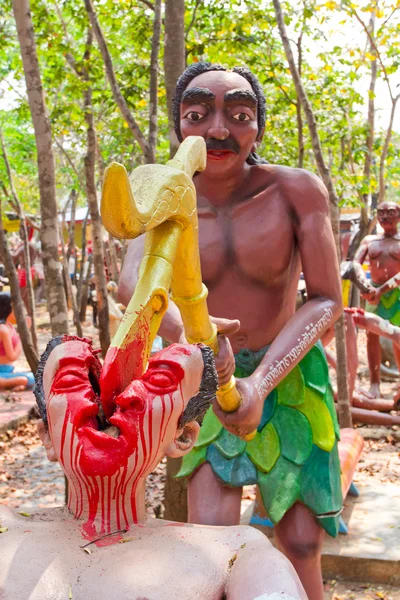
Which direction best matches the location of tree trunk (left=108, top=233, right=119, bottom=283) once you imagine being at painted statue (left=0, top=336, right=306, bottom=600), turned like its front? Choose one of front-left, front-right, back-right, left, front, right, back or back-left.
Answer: back

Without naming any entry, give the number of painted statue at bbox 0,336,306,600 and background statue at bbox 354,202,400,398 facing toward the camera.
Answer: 2

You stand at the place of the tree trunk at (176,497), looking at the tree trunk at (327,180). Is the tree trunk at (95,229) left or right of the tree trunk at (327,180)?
left

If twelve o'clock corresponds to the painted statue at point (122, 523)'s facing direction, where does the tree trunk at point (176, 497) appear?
The tree trunk is roughly at 6 o'clock from the painted statue.

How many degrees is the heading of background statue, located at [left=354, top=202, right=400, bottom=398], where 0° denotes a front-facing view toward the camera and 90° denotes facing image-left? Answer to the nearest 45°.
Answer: approximately 0°

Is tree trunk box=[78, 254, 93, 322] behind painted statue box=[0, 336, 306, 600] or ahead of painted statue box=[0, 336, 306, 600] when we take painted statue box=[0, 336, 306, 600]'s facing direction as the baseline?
behind

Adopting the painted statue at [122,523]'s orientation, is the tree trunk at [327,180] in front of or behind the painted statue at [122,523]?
behind

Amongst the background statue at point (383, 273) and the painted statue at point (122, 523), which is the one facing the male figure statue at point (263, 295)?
the background statue

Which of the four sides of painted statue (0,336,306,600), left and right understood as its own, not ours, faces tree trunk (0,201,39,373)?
back

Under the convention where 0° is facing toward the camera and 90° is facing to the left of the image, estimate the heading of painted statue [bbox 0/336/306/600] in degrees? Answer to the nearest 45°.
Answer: approximately 0°
